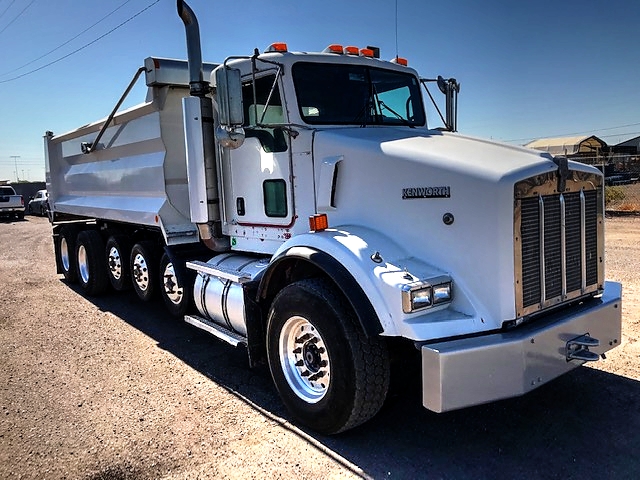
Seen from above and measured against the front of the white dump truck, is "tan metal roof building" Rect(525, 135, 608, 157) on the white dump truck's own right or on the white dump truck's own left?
on the white dump truck's own left

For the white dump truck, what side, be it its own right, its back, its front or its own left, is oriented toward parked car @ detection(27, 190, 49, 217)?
back

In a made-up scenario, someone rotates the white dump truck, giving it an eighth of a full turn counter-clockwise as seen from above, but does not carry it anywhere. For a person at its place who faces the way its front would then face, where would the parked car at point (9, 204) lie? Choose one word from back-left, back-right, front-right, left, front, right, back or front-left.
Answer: back-left

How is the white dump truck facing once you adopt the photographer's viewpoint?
facing the viewer and to the right of the viewer
